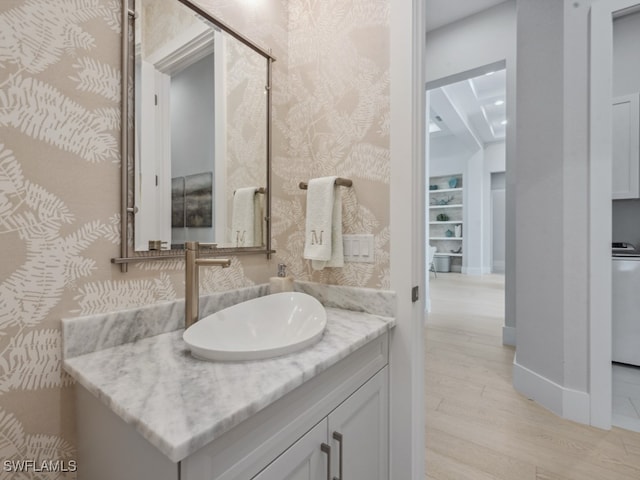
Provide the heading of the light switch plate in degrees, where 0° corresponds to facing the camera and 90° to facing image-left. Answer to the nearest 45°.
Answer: approximately 45°

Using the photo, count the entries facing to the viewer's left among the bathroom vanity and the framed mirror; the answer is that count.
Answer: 0

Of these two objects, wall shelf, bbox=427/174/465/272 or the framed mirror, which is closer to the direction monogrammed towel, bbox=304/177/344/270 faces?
the framed mirror

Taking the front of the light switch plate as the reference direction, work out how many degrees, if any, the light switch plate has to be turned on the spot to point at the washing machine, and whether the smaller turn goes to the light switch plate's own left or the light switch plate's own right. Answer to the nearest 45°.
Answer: approximately 180°

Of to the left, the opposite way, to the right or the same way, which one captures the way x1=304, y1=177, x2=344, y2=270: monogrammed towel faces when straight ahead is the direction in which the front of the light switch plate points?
the same way

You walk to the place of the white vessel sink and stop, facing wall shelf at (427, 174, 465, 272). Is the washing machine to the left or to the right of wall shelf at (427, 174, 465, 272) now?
right

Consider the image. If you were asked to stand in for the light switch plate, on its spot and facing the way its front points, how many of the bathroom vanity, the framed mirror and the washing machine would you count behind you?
1

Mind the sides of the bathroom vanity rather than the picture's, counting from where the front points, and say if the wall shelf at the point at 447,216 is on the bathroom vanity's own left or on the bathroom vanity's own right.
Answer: on the bathroom vanity's own left

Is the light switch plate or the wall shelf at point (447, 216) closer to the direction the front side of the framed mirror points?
the light switch plate

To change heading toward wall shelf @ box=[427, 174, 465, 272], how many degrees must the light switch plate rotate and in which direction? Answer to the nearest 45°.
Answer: approximately 135° to its right

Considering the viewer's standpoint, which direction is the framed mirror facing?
facing the viewer and to the right of the viewer
